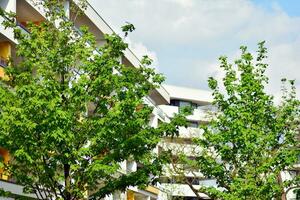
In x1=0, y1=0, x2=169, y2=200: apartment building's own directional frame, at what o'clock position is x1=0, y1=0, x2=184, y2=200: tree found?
The tree is roughly at 1 o'clock from the apartment building.

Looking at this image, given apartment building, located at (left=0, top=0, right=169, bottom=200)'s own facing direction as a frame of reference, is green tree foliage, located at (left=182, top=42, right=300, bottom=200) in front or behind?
in front
